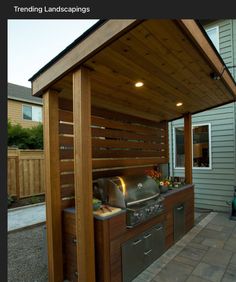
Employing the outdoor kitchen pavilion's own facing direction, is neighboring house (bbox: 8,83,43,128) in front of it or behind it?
behind

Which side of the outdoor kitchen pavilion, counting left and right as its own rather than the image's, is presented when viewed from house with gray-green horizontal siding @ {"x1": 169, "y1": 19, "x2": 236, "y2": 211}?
left

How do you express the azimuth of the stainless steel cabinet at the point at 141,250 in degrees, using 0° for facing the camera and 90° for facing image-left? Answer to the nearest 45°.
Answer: approximately 315°

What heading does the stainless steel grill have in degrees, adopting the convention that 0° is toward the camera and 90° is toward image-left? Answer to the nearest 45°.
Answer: approximately 315°

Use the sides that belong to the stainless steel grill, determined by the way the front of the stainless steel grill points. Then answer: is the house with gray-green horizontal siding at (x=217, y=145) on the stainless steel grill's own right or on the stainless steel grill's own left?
on the stainless steel grill's own left
